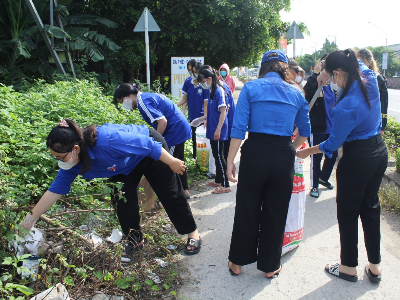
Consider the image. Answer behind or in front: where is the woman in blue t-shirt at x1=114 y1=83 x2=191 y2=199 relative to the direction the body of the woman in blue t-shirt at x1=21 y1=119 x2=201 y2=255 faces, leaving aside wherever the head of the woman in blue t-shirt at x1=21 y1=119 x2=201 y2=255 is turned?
behind

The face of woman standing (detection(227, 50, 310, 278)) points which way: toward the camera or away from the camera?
away from the camera

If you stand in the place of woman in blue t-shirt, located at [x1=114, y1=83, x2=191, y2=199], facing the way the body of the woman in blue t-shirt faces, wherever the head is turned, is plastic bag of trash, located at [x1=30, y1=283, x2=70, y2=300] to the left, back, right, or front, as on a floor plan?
left

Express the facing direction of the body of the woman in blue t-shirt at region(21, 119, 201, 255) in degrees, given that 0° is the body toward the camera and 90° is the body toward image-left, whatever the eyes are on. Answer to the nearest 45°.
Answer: approximately 45°

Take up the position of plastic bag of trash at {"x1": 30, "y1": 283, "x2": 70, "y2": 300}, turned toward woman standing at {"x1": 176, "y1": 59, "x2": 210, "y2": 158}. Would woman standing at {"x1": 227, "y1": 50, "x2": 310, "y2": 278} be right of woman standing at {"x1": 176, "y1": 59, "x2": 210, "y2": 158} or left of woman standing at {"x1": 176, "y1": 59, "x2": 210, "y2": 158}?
right

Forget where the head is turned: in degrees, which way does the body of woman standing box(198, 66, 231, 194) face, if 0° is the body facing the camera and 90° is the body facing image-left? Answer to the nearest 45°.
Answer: approximately 90°

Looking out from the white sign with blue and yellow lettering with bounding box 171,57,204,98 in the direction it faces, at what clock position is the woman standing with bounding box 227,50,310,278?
The woman standing is roughly at 12 o'clock from the white sign with blue and yellow lettering.

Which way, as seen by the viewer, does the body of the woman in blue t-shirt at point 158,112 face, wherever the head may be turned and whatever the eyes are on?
to the viewer's left
